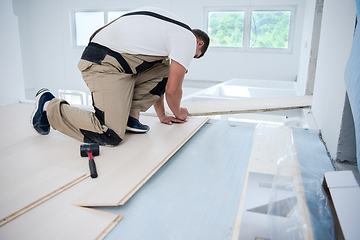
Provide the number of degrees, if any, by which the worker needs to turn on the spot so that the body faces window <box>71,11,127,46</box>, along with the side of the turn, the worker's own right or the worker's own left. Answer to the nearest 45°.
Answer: approximately 90° to the worker's own left

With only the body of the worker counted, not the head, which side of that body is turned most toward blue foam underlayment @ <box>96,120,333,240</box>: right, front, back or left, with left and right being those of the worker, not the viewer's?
right

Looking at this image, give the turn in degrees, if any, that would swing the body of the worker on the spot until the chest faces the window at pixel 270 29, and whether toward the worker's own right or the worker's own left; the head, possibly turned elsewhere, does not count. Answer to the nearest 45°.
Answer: approximately 45° to the worker's own left

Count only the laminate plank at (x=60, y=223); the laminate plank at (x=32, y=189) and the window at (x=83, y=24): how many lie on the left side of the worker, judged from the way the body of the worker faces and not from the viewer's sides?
1

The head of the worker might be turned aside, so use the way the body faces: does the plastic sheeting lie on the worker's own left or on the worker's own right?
on the worker's own right

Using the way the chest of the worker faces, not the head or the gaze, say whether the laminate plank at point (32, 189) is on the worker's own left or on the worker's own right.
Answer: on the worker's own right

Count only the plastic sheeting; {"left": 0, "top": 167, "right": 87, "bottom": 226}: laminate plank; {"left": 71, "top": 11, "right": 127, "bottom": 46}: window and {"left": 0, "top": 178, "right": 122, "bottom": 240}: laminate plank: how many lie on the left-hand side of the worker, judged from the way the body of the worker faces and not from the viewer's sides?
1

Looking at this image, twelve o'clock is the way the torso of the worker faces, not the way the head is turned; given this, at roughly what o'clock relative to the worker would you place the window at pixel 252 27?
The window is roughly at 10 o'clock from the worker.

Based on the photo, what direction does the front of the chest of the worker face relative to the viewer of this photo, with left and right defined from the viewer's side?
facing to the right of the viewer
